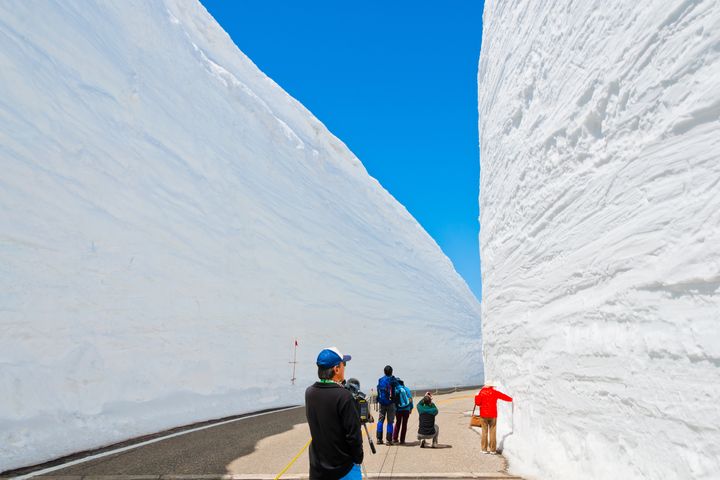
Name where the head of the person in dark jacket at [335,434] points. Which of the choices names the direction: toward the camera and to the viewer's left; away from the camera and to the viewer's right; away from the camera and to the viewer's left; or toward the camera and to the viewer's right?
away from the camera and to the viewer's right

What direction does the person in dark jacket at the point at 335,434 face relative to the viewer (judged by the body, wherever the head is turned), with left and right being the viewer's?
facing away from the viewer and to the right of the viewer

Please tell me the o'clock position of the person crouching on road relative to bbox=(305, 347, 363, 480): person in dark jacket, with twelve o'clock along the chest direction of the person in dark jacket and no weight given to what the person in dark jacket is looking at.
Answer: The person crouching on road is roughly at 11 o'clock from the person in dark jacket.

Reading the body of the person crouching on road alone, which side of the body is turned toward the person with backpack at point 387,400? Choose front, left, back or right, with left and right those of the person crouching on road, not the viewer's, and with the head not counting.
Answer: left

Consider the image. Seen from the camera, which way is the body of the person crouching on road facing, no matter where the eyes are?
away from the camera
